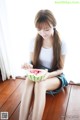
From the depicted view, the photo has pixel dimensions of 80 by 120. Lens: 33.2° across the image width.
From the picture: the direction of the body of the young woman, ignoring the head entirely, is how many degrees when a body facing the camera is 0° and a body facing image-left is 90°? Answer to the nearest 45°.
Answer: approximately 45°
